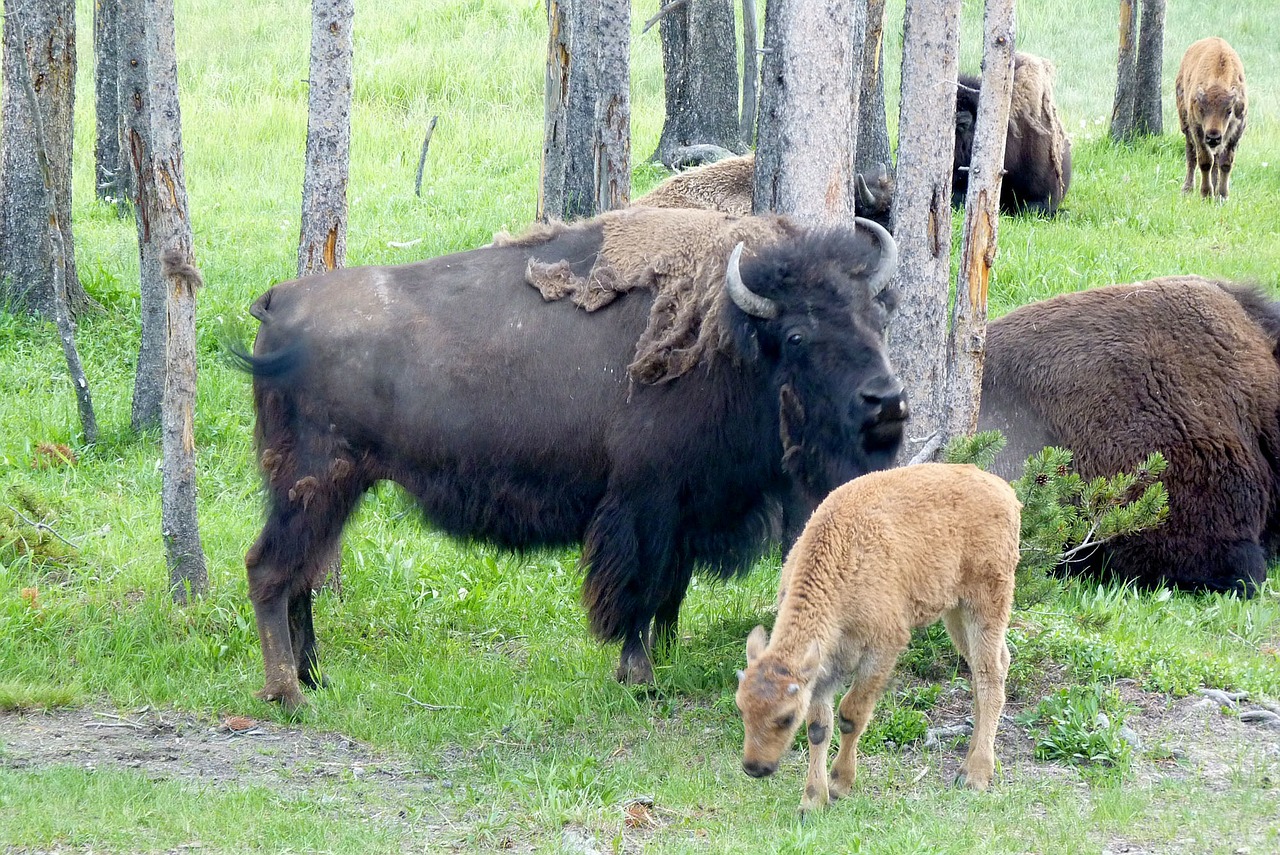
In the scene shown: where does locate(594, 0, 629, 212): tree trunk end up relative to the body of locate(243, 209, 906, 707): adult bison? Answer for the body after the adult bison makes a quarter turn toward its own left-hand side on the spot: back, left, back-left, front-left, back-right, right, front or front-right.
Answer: front

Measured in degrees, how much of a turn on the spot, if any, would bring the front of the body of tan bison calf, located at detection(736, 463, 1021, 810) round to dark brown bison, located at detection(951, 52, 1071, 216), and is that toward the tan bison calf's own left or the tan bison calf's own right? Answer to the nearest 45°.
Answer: approximately 135° to the tan bison calf's own right

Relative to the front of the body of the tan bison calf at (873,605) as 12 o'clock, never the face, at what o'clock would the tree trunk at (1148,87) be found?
The tree trunk is roughly at 5 o'clock from the tan bison calf.

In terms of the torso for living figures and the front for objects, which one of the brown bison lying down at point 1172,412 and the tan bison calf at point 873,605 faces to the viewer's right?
the brown bison lying down

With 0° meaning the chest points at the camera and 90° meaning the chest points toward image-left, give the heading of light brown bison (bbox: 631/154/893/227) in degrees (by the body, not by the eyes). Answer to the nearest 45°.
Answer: approximately 270°

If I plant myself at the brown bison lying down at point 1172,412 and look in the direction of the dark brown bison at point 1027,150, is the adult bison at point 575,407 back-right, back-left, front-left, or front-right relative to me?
back-left

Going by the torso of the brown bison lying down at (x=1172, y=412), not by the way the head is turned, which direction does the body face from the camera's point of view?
to the viewer's right

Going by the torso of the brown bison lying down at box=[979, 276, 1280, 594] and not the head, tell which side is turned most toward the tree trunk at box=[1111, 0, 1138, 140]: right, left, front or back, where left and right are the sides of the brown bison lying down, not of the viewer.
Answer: left

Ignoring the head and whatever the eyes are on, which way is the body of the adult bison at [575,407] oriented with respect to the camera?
to the viewer's right

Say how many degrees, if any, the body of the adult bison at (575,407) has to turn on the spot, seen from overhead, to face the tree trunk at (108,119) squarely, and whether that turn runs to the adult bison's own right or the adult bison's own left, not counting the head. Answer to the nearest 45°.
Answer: approximately 135° to the adult bison's own left

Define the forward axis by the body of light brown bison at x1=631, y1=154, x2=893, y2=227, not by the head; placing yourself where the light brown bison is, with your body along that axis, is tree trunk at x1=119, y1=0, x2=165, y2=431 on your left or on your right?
on your right

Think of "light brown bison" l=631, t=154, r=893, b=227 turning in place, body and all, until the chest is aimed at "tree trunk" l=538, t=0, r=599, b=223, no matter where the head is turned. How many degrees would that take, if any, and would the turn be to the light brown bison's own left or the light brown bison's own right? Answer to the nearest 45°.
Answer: approximately 135° to the light brown bison's own right

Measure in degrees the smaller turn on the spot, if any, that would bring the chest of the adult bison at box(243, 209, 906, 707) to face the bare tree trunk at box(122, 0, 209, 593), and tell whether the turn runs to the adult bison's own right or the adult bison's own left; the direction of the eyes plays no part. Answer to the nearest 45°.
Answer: approximately 135° to the adult bison's own left

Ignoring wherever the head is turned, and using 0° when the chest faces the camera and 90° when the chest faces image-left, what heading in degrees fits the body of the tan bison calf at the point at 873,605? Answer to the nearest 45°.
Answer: approximately 45°

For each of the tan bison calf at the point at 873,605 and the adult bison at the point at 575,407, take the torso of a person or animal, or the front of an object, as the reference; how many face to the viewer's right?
1
